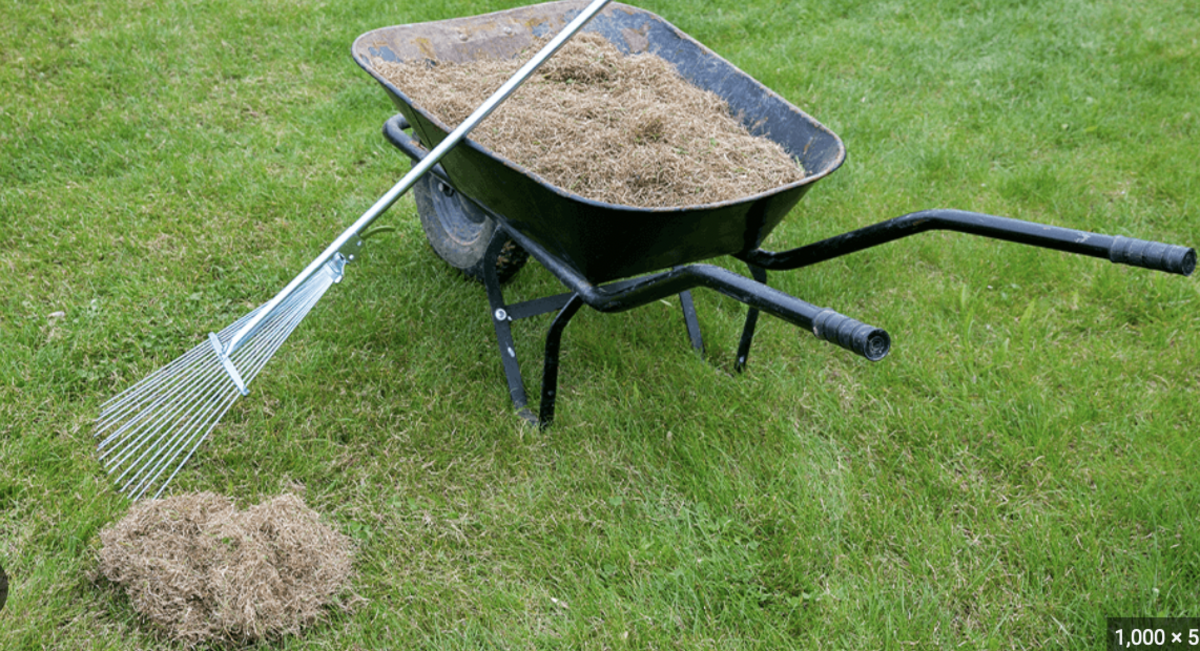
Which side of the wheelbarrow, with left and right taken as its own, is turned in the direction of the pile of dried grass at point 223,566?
left

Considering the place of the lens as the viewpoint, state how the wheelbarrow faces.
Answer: facing away from the viewer and to the left of the viewer
